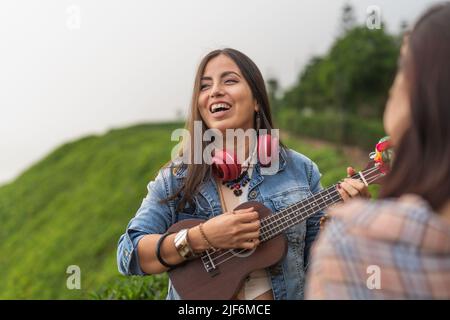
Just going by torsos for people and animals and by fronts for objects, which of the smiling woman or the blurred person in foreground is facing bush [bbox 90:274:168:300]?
the blurred person in foreground

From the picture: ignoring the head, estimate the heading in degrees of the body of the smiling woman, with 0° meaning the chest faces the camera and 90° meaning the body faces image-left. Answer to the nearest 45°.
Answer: approximately 0°

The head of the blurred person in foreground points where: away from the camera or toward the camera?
away from the camera

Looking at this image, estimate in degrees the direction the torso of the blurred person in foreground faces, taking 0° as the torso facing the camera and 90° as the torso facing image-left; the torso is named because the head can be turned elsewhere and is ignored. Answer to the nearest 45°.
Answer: approximately 135°

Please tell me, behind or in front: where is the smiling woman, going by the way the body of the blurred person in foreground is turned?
in front

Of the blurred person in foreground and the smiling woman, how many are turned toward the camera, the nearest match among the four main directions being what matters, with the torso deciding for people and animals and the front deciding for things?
1

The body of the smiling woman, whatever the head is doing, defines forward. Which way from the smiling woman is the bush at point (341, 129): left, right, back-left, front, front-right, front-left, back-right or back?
back

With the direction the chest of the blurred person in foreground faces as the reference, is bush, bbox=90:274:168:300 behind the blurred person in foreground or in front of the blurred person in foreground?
in front

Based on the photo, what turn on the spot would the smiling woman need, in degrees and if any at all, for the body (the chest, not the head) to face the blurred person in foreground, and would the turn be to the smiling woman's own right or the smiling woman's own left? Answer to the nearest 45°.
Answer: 0° — they already face them
